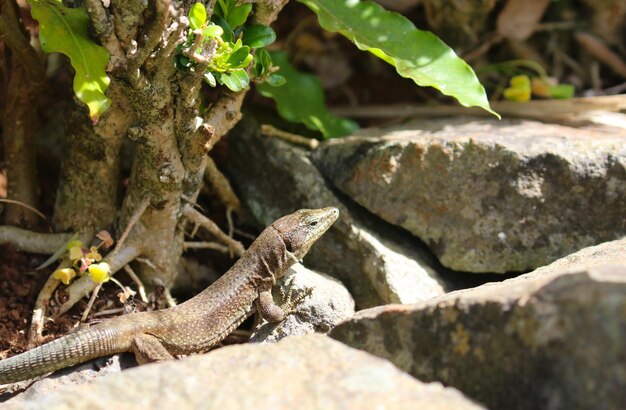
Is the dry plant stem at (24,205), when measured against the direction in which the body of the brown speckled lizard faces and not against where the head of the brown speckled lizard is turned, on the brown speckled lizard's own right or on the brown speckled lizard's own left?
on the brown speckled lizard's own left

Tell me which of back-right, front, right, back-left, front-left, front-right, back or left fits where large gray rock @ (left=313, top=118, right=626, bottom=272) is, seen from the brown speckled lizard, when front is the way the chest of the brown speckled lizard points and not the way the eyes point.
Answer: front

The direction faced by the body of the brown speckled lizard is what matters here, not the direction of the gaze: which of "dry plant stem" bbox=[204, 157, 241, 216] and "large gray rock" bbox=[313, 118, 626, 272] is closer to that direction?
the large gray rock

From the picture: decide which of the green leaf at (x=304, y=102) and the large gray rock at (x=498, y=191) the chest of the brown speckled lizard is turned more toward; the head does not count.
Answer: the large gray rock

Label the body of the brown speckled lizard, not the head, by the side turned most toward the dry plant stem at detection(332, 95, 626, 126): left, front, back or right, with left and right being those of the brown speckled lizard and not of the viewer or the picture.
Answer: front

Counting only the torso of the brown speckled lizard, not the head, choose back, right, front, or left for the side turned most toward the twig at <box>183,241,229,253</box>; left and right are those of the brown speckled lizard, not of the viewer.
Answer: left

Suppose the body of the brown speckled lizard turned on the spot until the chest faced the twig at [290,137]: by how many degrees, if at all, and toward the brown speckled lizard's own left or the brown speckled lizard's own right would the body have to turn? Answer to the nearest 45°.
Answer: approximately 45° to the brown speckled lizard's own left

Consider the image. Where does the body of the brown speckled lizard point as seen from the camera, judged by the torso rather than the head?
to the viewer's right

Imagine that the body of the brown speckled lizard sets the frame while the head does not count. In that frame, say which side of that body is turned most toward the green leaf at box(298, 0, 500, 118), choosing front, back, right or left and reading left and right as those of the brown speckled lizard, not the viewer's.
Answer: front
